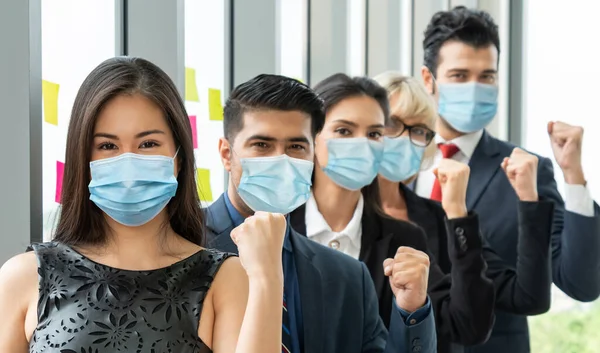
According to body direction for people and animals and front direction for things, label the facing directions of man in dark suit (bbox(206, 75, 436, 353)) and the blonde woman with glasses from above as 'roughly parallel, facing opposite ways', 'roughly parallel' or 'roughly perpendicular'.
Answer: roughly parallel

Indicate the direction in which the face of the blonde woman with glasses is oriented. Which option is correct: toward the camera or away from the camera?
toward the camera

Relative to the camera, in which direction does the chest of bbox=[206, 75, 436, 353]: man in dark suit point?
toward the camera

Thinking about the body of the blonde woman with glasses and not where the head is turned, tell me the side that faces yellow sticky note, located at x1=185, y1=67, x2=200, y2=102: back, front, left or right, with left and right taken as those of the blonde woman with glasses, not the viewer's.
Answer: right

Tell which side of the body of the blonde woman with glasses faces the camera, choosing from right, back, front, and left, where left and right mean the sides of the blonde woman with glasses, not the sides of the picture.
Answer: front

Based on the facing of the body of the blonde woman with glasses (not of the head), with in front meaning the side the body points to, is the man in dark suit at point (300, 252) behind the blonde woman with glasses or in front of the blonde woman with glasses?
in front

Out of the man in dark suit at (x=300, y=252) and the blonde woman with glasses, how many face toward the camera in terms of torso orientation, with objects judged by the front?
2

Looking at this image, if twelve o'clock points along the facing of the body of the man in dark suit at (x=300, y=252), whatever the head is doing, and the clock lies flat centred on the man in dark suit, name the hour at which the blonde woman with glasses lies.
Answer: The blonde woman with glasses is roughly at 7 o'clock from the man in dark suit.

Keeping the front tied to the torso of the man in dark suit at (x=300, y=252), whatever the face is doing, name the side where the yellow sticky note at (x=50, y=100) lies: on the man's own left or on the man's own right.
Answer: on the man's own right

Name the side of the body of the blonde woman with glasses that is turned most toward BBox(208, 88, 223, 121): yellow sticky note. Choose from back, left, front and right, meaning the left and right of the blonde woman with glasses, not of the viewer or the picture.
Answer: right

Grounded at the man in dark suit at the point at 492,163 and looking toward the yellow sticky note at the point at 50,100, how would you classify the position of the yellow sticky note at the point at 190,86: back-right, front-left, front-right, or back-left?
front-right

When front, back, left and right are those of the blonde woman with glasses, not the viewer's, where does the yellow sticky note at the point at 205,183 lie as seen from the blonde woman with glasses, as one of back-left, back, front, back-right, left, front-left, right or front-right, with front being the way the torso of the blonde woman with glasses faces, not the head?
right

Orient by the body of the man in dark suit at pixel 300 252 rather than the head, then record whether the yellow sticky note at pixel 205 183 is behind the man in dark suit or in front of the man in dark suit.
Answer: behind

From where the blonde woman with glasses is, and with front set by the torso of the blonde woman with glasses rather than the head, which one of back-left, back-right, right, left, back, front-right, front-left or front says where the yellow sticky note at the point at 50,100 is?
front-right

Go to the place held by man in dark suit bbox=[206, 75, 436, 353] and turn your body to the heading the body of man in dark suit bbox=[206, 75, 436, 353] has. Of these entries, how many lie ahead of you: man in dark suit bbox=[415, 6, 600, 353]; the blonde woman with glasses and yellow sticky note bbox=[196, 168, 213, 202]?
0

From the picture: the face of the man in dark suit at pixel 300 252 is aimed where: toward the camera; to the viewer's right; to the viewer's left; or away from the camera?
toward the camera
